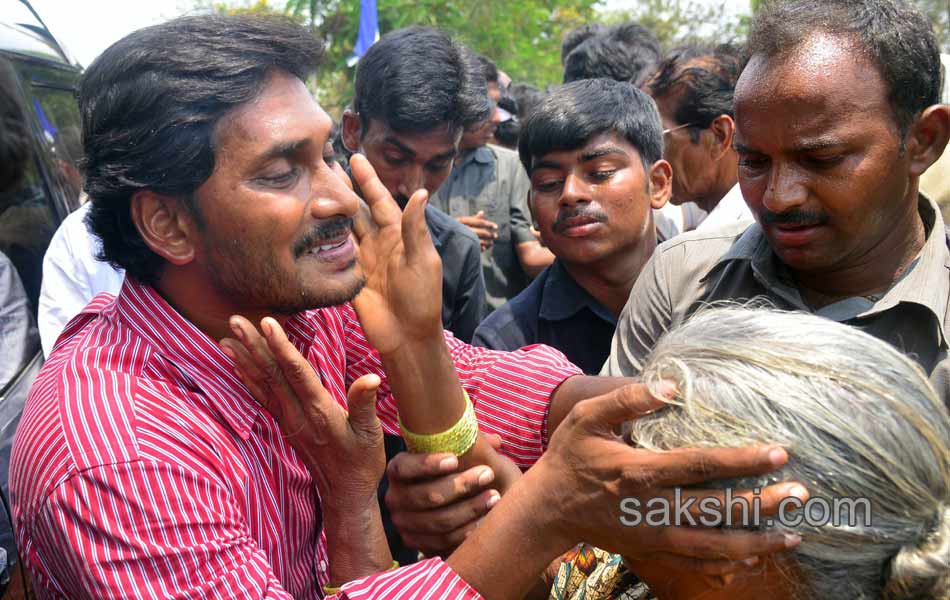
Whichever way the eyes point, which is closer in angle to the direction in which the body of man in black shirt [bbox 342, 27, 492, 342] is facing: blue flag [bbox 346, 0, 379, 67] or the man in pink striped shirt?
the man in pink striped shirt

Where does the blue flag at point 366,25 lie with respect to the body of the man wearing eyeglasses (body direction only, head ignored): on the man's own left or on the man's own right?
on the man's own right

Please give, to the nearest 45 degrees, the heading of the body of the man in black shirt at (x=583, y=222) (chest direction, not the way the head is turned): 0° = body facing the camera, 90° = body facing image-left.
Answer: approximately 45°

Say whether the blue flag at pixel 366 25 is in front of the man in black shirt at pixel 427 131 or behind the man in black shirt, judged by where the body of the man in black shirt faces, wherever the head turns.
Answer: behind

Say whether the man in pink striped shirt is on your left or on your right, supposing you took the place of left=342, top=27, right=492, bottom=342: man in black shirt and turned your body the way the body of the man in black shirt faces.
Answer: on your right

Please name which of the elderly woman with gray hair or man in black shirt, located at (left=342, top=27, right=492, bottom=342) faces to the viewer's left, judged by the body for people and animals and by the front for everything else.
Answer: the elderly woman with gray hair

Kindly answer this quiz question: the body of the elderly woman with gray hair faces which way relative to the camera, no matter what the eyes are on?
to the viewer's left
